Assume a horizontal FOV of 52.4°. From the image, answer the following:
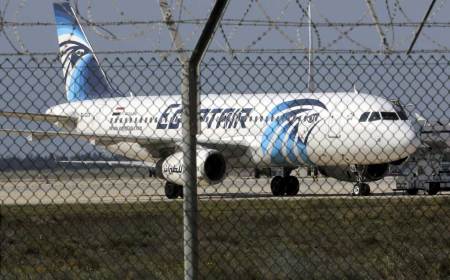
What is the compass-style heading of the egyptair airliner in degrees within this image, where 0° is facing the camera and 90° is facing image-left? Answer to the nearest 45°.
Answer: approximately 315°
